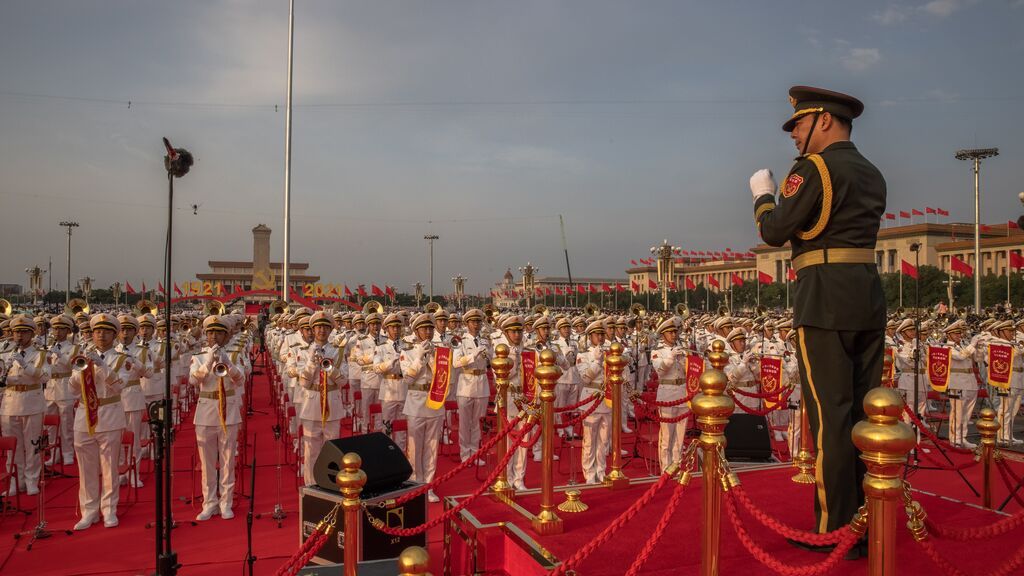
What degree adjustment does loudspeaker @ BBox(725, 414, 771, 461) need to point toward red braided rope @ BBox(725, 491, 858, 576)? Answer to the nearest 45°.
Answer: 0° — it already faces it

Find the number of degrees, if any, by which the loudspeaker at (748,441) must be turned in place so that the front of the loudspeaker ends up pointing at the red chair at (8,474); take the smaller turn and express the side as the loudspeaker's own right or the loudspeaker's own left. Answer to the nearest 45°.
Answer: approximately 45° to the loudspeaker's own right

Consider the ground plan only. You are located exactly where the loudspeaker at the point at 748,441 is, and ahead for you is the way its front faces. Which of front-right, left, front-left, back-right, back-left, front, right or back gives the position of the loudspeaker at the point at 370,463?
front-right

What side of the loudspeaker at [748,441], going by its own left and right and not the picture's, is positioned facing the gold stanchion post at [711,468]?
front

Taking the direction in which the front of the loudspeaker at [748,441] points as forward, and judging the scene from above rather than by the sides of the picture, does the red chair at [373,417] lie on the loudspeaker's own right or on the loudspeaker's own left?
on the loudspeaker's own right

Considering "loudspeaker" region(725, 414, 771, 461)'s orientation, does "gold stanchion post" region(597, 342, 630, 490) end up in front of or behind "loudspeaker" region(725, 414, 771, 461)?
in front

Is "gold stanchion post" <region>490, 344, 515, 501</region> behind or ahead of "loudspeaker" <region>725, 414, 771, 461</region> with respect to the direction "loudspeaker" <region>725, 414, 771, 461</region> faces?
ahead
